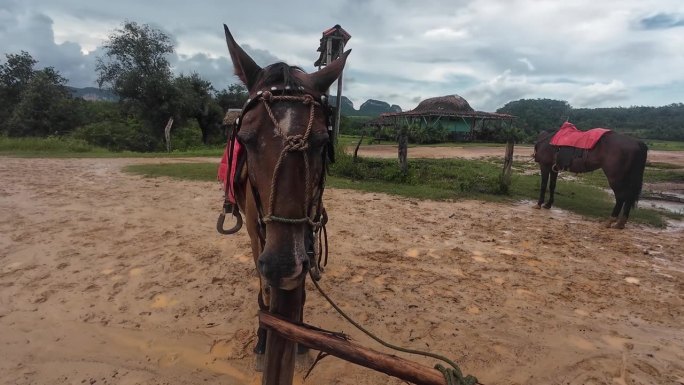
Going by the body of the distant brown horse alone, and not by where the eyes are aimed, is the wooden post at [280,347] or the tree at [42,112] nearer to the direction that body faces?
the tree

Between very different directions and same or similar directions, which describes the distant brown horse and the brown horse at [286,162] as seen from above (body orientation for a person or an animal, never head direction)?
very different directions

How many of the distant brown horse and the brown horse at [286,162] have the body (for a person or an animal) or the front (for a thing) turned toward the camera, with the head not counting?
1

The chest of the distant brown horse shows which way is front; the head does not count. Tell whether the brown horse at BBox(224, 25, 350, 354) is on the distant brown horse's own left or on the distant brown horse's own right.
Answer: on the distant brown horse's own left

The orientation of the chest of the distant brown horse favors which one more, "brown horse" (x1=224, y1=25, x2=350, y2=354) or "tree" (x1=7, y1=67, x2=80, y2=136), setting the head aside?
the tree

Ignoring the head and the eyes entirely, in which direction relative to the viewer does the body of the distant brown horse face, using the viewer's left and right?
facing away from the viewer and to the left of the viewer

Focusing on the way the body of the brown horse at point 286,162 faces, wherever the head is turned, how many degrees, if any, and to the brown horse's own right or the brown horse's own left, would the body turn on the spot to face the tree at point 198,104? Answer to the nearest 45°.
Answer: approximately 180°
